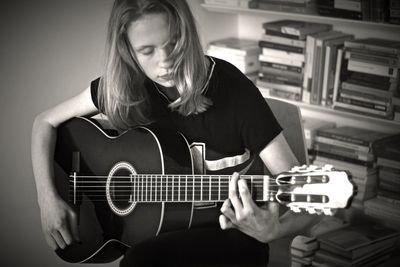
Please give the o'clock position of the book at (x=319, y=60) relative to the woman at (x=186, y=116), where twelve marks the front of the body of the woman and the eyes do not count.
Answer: The book is roughly at 7 o'clock from the woman.

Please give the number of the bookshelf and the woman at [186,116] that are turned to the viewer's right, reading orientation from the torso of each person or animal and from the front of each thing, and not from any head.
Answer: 0

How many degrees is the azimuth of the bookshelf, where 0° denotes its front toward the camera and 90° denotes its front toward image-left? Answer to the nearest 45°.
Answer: approximately 45°

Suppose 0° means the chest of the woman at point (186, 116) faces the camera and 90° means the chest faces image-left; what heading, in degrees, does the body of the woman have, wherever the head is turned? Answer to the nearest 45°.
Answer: approximately 0°

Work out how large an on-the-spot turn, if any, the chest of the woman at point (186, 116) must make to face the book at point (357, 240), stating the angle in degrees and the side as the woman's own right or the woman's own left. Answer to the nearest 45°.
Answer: approximately 135° to the woman's own left

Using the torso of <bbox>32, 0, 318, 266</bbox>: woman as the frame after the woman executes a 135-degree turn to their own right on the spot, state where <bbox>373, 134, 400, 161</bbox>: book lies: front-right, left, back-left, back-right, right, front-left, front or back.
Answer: right

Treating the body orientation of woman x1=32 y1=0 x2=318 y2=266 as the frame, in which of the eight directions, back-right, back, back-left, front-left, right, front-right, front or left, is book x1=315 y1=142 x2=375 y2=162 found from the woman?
back-left

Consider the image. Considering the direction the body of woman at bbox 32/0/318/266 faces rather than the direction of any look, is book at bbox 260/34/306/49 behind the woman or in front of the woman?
behind

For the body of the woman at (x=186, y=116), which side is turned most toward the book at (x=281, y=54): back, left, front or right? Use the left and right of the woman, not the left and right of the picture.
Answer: back
